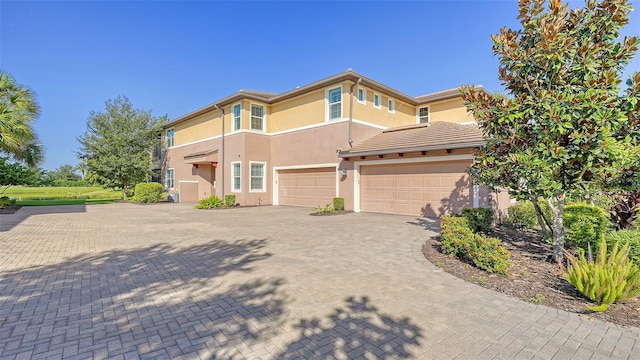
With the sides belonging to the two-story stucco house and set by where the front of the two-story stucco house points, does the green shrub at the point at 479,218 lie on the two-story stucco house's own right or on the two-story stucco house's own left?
on the two-story stucco house's own left

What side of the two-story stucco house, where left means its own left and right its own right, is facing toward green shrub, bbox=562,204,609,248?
left

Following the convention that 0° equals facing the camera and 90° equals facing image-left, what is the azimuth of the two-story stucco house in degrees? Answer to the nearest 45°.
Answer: approximately 45°

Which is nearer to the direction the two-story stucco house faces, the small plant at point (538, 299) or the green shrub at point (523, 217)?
the small plant

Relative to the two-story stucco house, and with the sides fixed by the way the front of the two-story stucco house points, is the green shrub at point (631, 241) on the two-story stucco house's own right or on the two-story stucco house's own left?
on the two-story stucco house's own left

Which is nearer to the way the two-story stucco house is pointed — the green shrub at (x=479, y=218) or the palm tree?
the palm tree
